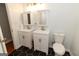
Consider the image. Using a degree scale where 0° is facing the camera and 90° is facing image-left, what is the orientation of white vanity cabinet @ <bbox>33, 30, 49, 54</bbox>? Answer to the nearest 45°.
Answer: approximately 45°

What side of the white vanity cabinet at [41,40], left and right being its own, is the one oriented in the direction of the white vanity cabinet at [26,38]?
right

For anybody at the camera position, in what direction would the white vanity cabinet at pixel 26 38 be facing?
facing the viewer and to the left of the viewer

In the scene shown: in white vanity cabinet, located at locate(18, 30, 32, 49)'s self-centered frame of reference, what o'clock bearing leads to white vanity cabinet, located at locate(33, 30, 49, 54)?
white vanity cabinet, located at locate(33, 30, 49, 54) is roughly at 9 o'clock from white vanity cabinet, located at locate(18, 30, 32, 49).

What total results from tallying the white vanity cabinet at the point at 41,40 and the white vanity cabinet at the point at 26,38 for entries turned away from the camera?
0

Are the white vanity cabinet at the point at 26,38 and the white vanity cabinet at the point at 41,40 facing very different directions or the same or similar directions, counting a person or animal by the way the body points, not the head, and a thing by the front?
same or similar directions
